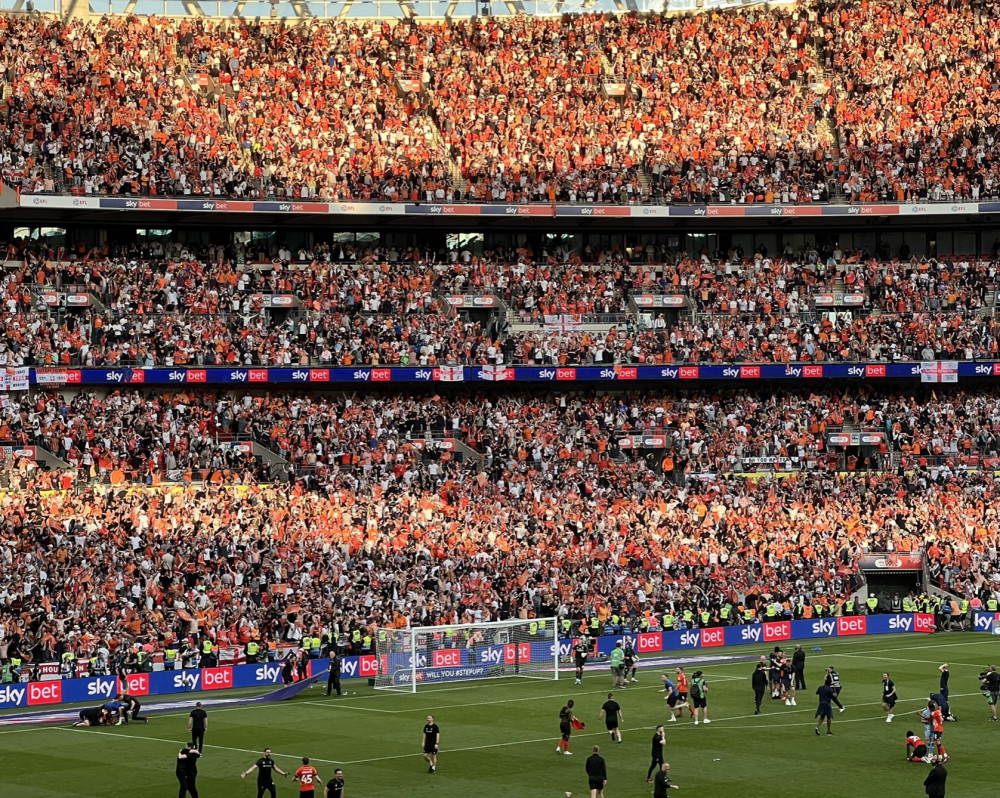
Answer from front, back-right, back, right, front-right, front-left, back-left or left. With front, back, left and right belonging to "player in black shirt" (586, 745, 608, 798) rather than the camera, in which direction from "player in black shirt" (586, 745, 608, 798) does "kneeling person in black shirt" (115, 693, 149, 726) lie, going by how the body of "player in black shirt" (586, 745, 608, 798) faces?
front-left

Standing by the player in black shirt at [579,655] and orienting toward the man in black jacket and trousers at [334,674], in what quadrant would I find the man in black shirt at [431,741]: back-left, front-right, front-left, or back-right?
front-left

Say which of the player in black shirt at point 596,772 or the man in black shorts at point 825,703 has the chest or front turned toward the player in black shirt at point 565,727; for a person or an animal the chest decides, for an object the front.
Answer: the player in black shirt at point 596,772

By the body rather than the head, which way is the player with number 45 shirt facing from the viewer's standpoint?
away from the camera

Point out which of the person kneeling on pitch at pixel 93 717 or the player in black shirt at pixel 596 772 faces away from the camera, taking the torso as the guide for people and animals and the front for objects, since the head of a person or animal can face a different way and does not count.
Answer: the player in black shirt

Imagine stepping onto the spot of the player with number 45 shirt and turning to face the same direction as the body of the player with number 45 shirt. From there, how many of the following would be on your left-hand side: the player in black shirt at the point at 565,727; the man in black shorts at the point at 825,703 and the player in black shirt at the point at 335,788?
0

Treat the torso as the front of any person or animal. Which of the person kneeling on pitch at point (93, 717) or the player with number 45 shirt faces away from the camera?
the player with number 45 shirt

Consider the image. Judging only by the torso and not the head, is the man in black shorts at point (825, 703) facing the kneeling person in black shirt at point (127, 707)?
no

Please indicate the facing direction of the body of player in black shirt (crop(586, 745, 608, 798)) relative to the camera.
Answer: away from the camera

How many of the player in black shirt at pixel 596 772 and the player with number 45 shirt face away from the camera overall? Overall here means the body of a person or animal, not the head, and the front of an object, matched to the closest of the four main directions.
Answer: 2

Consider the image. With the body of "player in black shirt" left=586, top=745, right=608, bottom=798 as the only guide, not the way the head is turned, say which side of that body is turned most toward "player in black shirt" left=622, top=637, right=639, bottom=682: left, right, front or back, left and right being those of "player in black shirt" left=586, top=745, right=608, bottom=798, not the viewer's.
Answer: front
